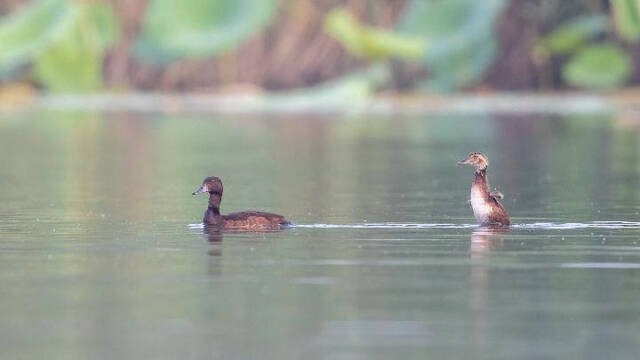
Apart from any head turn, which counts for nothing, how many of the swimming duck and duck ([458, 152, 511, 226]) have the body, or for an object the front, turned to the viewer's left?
2

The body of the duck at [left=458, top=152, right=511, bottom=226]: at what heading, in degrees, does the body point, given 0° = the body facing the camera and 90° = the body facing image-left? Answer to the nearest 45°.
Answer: approximately 90°

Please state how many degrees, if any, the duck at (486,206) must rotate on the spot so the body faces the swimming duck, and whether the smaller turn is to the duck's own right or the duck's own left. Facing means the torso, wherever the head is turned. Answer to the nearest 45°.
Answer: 0° — it already faces it

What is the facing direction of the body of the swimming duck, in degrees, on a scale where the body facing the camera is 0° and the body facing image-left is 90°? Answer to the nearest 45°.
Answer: approximately 90°

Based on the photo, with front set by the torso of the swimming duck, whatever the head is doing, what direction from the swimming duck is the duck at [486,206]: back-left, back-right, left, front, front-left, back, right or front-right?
back
